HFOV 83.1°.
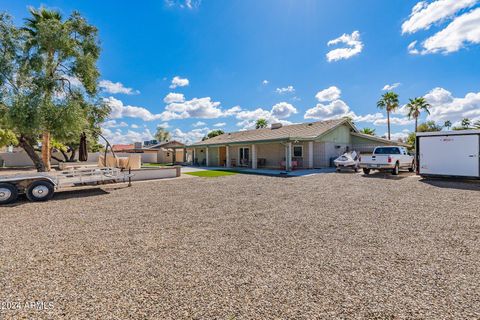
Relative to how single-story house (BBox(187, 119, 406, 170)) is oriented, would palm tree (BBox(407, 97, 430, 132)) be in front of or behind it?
behind

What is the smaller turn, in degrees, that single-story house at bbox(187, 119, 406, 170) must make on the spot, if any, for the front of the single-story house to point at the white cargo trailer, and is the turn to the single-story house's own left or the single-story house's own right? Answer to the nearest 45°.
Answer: approximately 90° to the single-story house's own left
